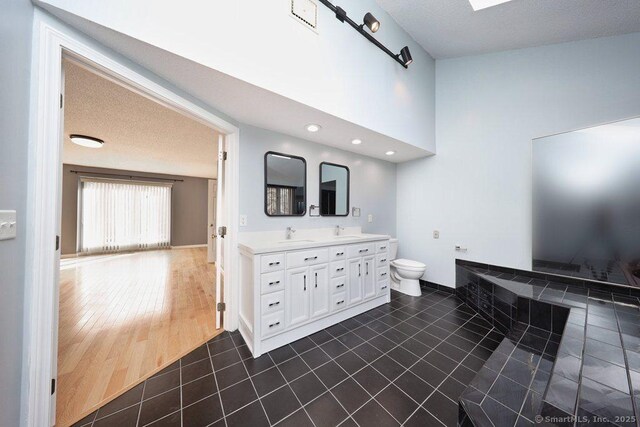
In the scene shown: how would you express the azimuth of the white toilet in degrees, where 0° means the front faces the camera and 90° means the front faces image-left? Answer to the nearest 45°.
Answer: approximately 315°

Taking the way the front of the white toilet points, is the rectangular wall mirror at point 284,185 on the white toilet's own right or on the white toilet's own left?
on the white toilet's own right

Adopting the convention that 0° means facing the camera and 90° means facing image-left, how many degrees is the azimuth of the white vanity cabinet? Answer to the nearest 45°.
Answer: approximately 315°

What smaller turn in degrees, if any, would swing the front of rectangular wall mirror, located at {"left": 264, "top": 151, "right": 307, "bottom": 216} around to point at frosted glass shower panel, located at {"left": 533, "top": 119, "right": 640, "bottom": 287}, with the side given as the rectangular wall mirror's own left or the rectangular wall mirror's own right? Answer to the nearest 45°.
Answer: approximately 45° to the rectangular wall mirror's own left

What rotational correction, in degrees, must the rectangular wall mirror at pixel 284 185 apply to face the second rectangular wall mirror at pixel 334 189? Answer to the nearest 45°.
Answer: approximately 90° to its left

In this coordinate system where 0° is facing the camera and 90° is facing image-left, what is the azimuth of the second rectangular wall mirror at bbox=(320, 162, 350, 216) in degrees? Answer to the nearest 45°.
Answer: approximately 315°
